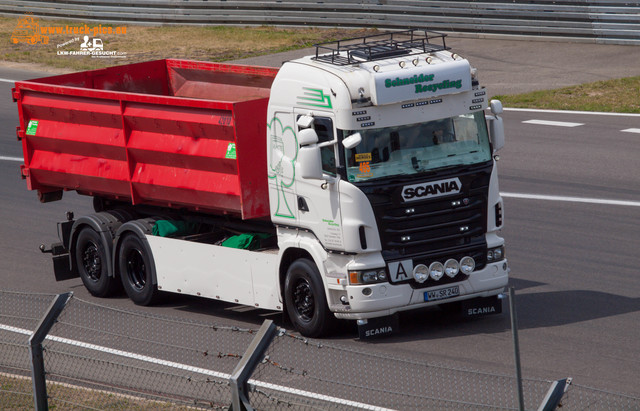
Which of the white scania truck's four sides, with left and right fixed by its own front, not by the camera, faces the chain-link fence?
right

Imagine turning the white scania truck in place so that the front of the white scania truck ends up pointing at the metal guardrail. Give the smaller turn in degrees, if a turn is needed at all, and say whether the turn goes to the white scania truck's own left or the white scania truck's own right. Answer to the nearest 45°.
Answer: approximately 135° to the white scania truck's own left

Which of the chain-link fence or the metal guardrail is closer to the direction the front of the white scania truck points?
the chain-link fence

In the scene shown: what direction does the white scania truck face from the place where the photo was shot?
facing the viewer and to the right of the viewer
